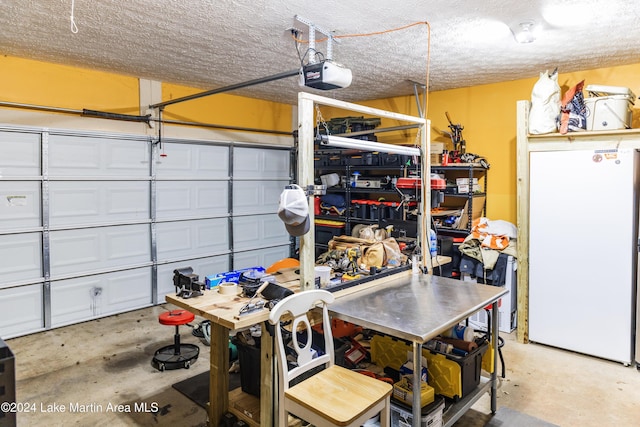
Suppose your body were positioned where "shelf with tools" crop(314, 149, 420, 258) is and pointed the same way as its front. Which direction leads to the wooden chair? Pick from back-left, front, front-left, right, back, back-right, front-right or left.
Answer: front

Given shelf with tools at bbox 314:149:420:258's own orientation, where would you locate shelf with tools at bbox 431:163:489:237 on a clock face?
shelf with tools at bbox 431:163:489:237 is roughly at 10 o'clock from shelf with tools at bbox 314:149:420:258.

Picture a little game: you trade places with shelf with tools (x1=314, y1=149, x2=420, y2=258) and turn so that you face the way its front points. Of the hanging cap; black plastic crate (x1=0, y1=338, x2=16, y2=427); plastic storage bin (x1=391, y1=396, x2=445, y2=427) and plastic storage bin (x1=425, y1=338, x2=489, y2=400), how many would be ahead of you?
4

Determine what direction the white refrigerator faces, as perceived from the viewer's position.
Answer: facing the viewer and to the left of the viewer

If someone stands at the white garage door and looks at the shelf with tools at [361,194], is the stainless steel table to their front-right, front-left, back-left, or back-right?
front-right

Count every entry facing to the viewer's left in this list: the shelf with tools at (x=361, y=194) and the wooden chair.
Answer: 0

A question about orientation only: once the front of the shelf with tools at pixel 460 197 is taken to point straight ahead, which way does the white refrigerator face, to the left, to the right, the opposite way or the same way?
the same way

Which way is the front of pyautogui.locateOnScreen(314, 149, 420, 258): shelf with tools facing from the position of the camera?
facing the viewer

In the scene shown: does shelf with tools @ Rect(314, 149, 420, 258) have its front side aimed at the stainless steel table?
yes

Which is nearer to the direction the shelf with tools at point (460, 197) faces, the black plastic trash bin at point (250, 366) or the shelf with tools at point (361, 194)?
the black plastic trash bin
